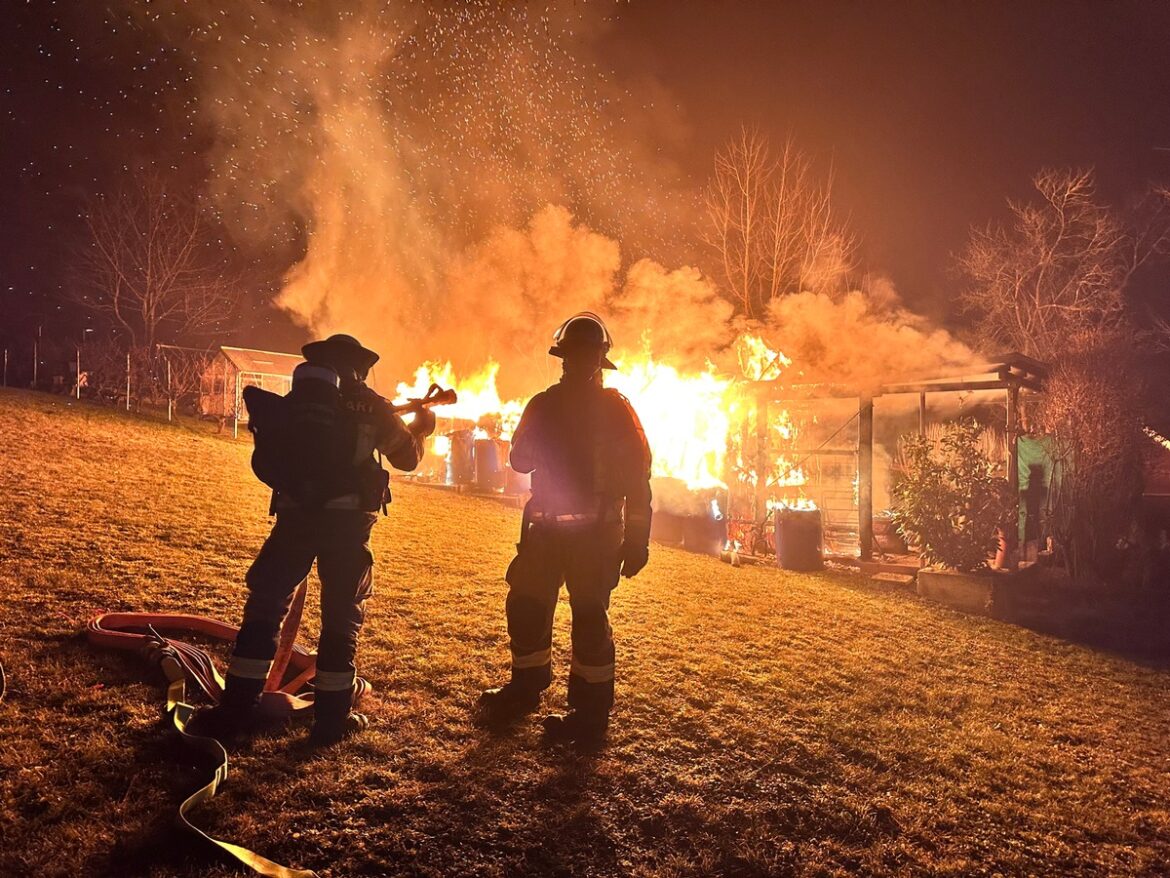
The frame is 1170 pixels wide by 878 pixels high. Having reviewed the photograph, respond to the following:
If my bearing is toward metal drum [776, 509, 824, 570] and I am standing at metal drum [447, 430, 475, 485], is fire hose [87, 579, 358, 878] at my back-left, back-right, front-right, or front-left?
front-right

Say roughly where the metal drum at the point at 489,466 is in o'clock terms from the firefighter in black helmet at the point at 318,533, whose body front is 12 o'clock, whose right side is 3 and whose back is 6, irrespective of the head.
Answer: The metal drum is roughly at 11 o'clock from the firefighter in black helmet.

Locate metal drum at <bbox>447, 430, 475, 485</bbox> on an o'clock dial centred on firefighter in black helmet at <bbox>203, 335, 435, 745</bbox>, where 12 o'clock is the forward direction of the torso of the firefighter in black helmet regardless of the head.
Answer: The metal drum is roughly at 11 o'clock from the firefighter in black helmet.

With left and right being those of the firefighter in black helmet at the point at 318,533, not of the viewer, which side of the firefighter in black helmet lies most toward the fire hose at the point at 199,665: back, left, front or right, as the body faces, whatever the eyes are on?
left

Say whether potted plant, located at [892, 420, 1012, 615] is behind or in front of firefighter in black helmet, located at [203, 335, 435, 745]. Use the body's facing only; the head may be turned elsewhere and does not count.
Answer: in front

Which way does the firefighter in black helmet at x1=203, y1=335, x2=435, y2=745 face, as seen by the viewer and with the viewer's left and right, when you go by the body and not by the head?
facing away from the viewer and to the right of the viewer

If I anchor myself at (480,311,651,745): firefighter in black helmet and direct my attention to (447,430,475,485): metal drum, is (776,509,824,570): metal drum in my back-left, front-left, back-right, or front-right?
front-right

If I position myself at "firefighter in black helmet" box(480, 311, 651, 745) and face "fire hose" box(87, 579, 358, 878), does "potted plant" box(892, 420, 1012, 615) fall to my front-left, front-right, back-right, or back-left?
back-right

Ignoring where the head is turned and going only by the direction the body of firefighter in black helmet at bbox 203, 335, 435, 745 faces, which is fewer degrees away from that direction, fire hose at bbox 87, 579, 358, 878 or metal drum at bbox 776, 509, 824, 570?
the metal drum

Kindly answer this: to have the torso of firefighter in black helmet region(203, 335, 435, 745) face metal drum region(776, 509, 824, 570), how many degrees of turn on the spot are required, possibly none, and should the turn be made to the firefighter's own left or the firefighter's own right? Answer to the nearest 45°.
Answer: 0° — they already face it
